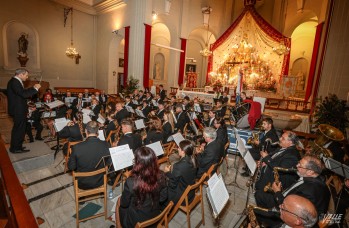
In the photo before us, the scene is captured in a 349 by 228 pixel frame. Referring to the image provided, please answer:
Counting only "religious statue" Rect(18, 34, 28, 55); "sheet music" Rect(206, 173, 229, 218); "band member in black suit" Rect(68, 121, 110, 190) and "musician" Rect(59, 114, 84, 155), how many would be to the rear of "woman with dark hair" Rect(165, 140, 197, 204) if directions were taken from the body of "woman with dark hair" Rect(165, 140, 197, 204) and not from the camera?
1

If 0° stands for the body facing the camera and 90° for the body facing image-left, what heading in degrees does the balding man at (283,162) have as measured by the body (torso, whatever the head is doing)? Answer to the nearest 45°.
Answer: approximately 90°

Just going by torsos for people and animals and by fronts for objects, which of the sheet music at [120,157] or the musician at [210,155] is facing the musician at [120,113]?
the musician at [210,155]

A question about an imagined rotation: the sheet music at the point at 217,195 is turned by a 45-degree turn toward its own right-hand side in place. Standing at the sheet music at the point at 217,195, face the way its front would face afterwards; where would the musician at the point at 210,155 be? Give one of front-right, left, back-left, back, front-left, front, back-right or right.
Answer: back

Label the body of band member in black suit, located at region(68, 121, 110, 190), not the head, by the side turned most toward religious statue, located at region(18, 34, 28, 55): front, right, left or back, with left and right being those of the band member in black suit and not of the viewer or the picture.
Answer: front

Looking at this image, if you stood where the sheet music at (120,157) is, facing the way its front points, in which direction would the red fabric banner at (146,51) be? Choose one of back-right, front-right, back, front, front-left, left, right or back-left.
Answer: back

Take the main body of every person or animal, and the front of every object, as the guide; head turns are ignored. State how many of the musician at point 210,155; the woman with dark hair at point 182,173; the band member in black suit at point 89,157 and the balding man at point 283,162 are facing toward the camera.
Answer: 0

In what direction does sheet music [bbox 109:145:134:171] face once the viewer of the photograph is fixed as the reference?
facing the viewer

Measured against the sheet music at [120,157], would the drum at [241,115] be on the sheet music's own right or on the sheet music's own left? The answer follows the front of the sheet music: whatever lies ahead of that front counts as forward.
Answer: on the sheet music's own left

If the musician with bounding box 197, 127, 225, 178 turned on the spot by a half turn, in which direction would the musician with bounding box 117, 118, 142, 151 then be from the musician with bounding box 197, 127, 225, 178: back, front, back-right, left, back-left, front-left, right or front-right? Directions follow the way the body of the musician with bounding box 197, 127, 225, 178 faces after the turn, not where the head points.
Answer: back-right

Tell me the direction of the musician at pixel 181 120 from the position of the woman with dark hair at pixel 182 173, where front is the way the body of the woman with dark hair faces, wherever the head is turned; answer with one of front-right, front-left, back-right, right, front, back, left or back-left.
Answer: front-right

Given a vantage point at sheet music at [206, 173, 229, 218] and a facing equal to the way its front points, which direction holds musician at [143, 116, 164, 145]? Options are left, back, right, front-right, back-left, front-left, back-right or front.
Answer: back

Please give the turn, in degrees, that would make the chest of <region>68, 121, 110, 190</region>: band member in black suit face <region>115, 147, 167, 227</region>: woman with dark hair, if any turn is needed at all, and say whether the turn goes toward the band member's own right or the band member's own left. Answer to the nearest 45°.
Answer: approximately 180°

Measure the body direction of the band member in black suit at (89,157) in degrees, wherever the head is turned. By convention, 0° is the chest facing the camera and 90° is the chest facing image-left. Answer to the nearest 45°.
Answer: approximately 180°

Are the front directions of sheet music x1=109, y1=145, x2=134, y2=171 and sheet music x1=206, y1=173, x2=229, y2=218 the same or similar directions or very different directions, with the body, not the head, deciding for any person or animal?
same or similar directions

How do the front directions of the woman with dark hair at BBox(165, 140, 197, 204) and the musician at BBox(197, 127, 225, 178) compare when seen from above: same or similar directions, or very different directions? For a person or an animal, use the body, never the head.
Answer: same or similar directions
